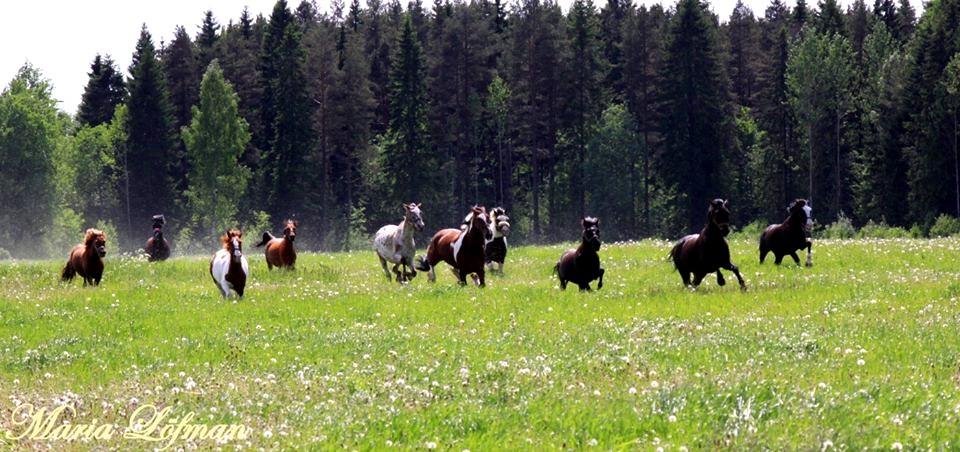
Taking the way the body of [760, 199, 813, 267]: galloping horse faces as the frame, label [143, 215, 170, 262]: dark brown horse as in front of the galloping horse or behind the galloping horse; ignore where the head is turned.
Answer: behind

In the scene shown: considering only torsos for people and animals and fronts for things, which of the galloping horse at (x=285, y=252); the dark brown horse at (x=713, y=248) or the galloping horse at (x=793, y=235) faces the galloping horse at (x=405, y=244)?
the galloping horse at (x=285, y=252)

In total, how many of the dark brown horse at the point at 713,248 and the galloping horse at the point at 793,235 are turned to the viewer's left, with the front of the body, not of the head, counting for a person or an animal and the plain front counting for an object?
0

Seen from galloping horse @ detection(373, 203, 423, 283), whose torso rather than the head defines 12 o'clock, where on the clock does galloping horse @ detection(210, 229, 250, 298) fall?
galloping horse @ detection(210, 229, 250, 298) is roughly at 3 o'clock from galloping horse @ detection(373, 203, 423, 283).

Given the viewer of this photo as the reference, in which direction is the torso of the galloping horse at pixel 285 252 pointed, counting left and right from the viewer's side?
facing the viewer and to the right of the viewer

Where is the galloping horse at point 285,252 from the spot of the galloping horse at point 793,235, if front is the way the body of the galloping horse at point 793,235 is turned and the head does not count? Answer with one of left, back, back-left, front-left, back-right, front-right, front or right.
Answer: back-right

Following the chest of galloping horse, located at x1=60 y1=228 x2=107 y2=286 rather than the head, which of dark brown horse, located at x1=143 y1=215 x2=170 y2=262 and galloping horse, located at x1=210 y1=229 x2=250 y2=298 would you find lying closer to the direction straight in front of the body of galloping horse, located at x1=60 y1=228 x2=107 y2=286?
the galloping horse
